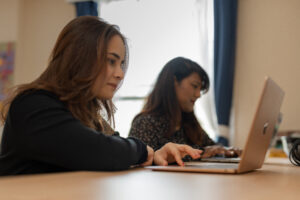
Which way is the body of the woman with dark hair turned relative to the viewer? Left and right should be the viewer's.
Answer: facing the viewer and to the right of the viewer

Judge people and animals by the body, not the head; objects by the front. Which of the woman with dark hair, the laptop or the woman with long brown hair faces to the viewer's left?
the laptop

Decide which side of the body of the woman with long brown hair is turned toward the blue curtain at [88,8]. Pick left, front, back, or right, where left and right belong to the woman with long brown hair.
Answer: left

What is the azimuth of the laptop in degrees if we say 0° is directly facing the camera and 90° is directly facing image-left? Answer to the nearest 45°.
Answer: approximately 90°

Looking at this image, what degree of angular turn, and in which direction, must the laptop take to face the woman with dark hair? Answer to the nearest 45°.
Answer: approximately 90° to its right

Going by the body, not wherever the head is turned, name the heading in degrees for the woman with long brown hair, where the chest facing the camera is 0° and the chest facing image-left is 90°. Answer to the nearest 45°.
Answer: approximately 270°

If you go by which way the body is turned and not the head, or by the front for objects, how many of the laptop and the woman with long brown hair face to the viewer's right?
1

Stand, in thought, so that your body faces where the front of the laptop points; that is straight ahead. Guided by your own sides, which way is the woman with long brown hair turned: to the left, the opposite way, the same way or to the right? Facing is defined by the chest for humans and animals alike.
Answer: the opposite way

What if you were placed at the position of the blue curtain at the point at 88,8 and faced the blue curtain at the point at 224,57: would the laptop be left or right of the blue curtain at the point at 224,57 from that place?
right
